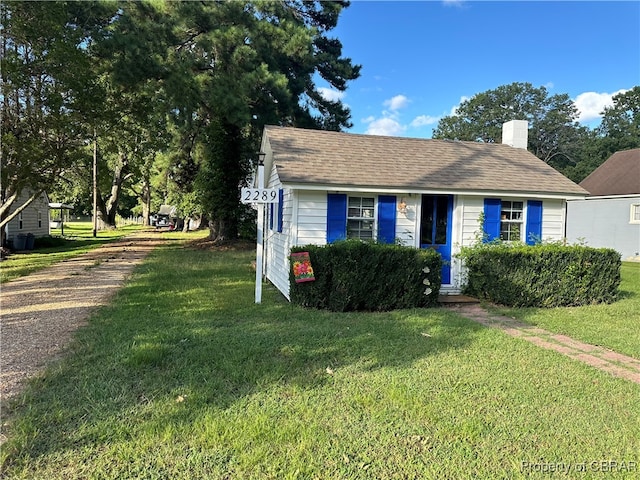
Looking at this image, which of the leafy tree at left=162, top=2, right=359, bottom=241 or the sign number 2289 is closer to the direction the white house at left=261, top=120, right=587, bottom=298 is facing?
the sign number 2289

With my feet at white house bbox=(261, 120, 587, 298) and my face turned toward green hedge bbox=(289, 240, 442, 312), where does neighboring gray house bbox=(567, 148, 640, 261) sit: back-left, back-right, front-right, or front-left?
back-left

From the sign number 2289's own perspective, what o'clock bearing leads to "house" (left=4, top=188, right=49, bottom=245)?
The house is roughly at 5 o'clock from the sign number 2289.

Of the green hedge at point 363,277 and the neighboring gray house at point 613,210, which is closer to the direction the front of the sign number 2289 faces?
the green hedge

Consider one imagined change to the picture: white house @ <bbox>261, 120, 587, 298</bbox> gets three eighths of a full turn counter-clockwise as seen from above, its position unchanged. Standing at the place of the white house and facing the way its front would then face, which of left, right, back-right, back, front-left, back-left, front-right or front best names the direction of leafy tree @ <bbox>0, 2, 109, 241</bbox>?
back-left

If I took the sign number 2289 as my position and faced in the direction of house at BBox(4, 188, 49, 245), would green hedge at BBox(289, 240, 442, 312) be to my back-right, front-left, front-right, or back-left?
back-right

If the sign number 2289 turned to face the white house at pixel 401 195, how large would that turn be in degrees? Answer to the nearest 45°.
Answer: approximately 135° to its left

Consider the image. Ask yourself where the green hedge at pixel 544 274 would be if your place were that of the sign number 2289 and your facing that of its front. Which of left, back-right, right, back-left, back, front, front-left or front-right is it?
left

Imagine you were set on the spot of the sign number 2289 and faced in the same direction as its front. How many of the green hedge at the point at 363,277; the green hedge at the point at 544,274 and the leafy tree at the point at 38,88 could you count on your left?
2

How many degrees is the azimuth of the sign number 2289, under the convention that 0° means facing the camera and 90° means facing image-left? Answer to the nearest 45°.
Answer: approximately 0°

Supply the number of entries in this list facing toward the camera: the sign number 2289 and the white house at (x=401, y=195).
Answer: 2

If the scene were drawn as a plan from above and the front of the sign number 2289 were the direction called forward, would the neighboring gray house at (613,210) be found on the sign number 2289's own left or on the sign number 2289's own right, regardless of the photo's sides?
on the sign number 2289's own left

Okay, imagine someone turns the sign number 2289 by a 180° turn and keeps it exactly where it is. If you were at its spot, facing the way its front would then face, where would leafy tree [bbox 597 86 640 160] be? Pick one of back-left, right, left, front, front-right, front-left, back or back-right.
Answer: front-right
